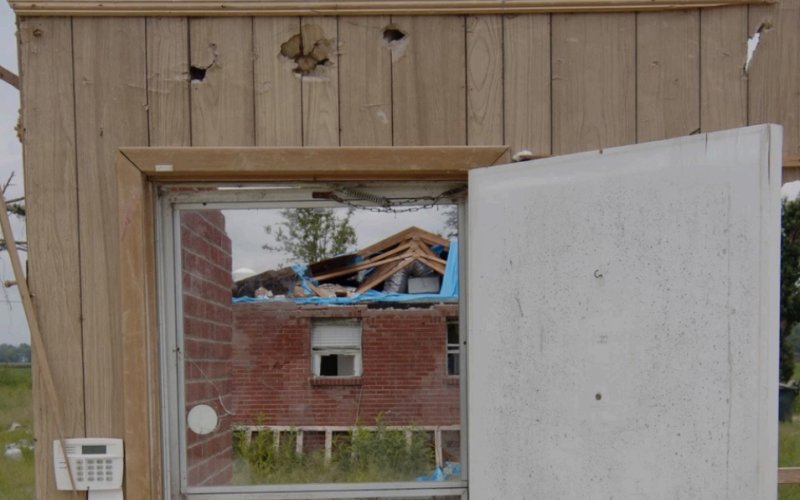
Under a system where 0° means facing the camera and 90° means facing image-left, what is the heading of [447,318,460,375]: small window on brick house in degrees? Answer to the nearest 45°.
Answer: approximately 0°
